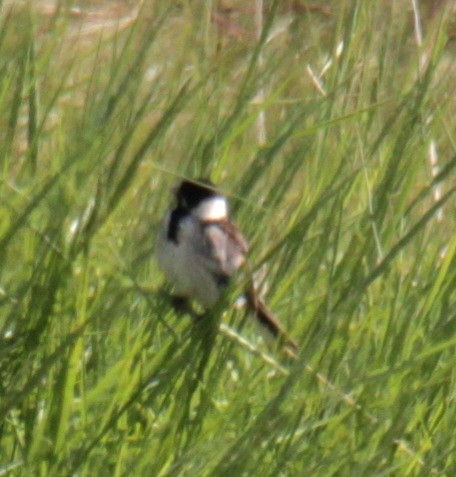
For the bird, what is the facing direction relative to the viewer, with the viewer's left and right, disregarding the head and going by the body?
facing the viewer and to the left of the viewer
